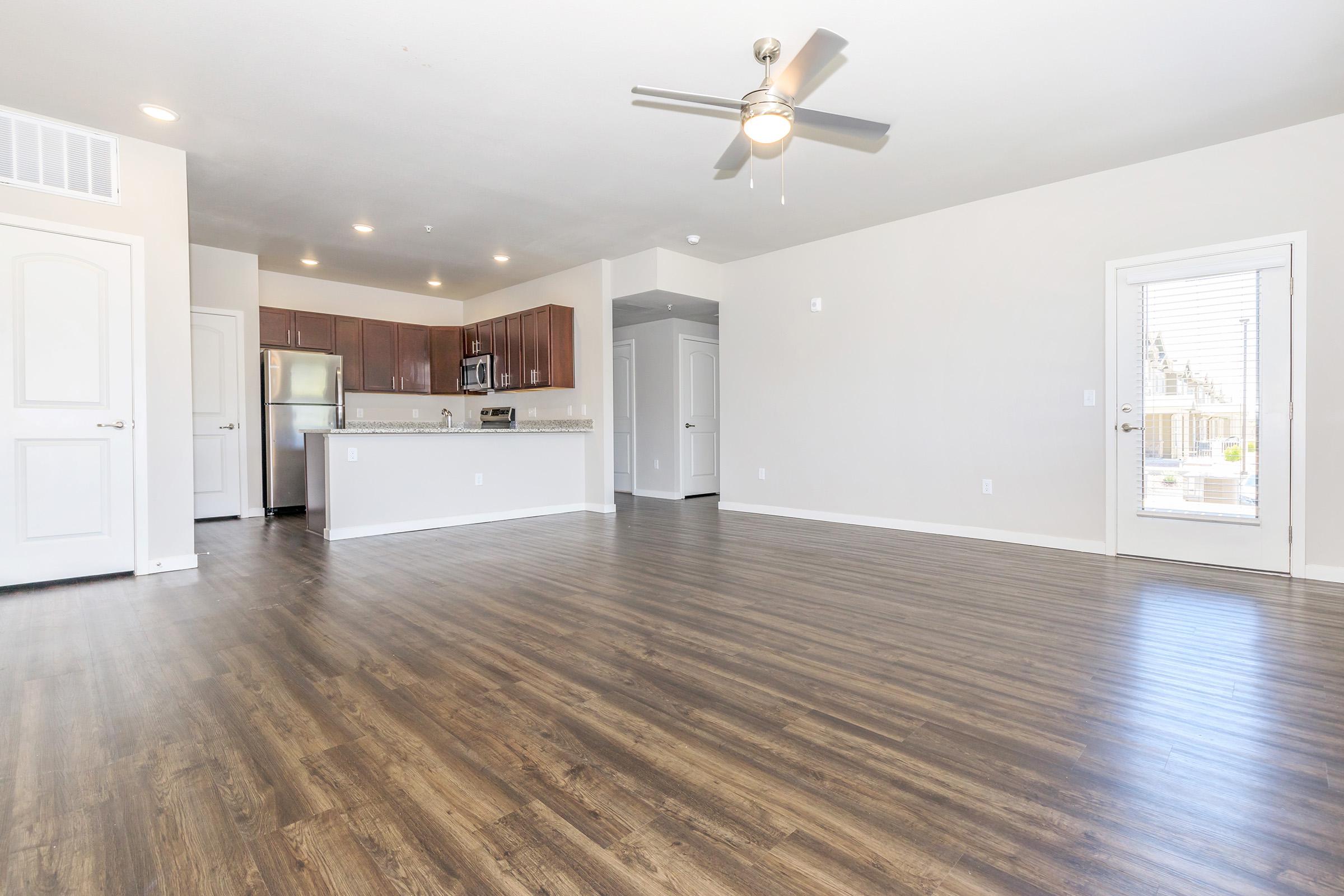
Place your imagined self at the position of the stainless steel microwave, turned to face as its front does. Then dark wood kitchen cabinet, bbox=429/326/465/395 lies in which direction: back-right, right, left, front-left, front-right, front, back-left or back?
right

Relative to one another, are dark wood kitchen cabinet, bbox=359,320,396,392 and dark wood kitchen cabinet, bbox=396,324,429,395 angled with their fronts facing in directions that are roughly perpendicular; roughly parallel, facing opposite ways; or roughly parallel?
roughly parallel

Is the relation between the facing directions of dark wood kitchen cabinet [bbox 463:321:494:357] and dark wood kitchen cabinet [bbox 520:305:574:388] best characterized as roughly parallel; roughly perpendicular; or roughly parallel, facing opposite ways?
roughly parallel

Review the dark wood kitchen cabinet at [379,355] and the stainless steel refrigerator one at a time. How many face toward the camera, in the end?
2

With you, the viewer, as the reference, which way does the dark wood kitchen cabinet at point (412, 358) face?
facing the viewer

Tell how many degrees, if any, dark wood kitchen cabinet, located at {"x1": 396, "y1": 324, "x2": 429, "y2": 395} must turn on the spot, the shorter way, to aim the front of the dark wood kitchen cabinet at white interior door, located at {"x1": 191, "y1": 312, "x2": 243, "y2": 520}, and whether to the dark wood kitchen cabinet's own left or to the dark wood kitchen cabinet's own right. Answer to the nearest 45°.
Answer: approximately 45° to the dark wood kitchen cabinet's own right

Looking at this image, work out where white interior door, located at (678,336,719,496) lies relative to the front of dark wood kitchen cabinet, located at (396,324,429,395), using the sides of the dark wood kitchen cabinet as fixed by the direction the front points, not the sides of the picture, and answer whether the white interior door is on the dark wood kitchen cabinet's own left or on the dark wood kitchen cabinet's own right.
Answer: on the dark wood kitchen cabinet's own left

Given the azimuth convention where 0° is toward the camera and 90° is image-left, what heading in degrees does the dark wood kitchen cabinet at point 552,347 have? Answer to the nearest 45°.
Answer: approximately 45°

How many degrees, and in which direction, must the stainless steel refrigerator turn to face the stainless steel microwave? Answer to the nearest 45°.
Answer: approximately 90° to its left

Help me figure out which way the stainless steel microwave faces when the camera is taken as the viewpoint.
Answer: facing the viewer and to the left of the viewer

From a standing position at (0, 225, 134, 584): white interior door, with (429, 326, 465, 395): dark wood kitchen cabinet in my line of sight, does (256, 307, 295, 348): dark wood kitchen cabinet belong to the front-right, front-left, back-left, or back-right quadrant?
front-left
